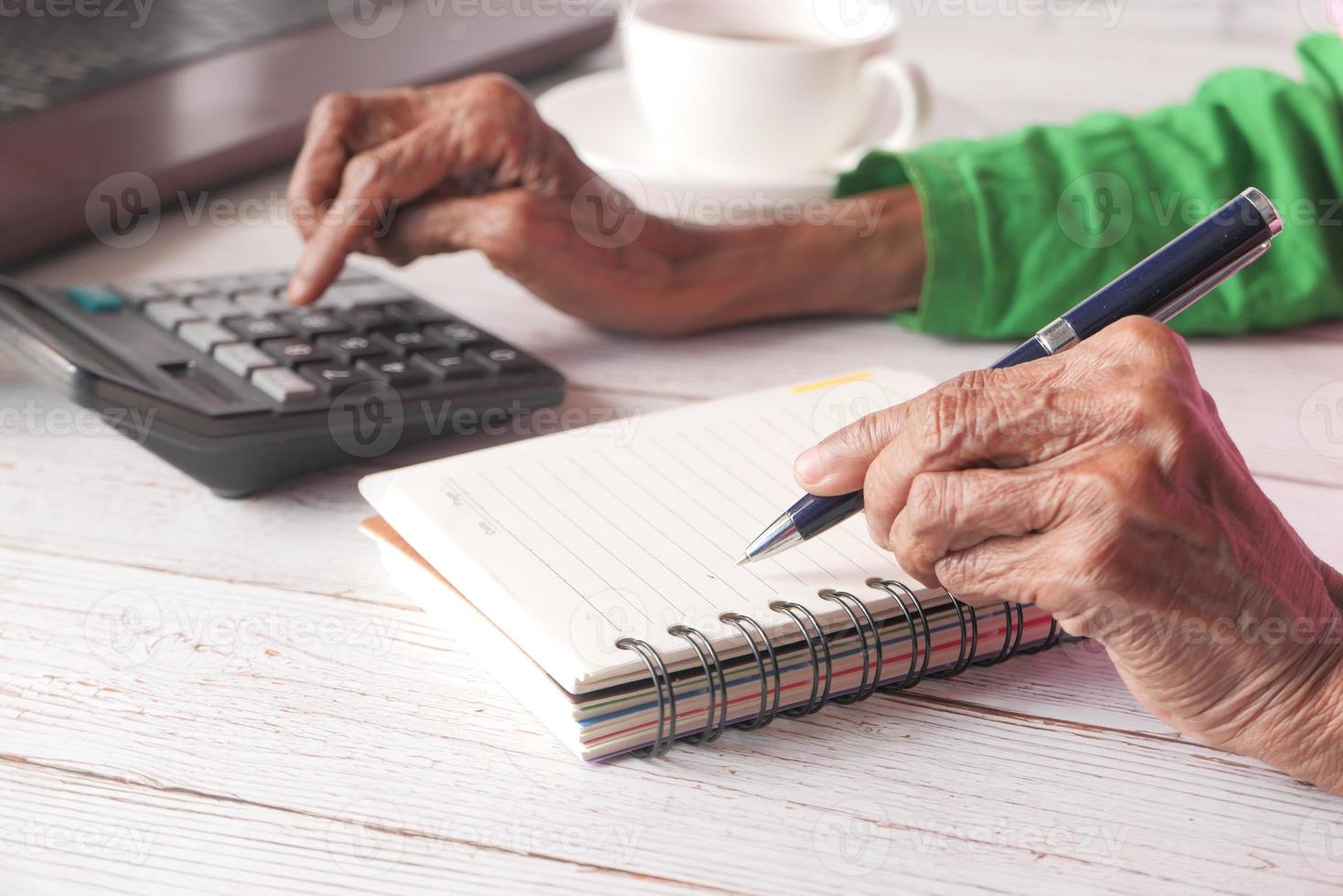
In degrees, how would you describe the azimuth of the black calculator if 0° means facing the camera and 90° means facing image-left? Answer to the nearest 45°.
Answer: approximately 225°
